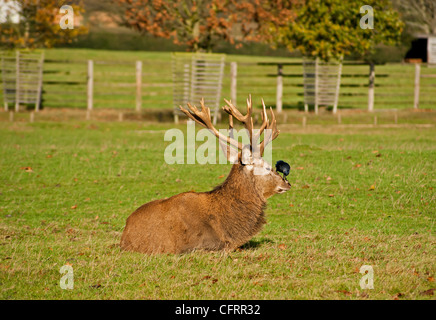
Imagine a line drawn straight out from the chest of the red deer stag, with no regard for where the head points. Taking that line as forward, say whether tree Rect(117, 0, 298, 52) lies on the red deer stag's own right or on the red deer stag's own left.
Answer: on the red deer stag's own left

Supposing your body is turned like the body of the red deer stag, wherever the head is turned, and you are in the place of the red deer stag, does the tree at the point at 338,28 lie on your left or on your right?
on your left

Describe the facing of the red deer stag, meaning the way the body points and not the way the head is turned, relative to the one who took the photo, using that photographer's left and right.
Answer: facing to the right of the viewer

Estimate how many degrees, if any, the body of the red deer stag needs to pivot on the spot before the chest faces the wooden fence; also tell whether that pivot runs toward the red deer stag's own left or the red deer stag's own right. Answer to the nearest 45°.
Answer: approximately 90° to the red deer stag's own left

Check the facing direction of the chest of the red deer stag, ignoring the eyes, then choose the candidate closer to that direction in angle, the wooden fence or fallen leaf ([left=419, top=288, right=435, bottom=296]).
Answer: the fallen leaf

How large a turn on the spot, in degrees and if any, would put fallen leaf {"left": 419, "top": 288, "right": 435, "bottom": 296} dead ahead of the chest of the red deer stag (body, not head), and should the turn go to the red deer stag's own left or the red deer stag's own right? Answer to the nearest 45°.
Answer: approximately 45° to the red deer stag's own right
